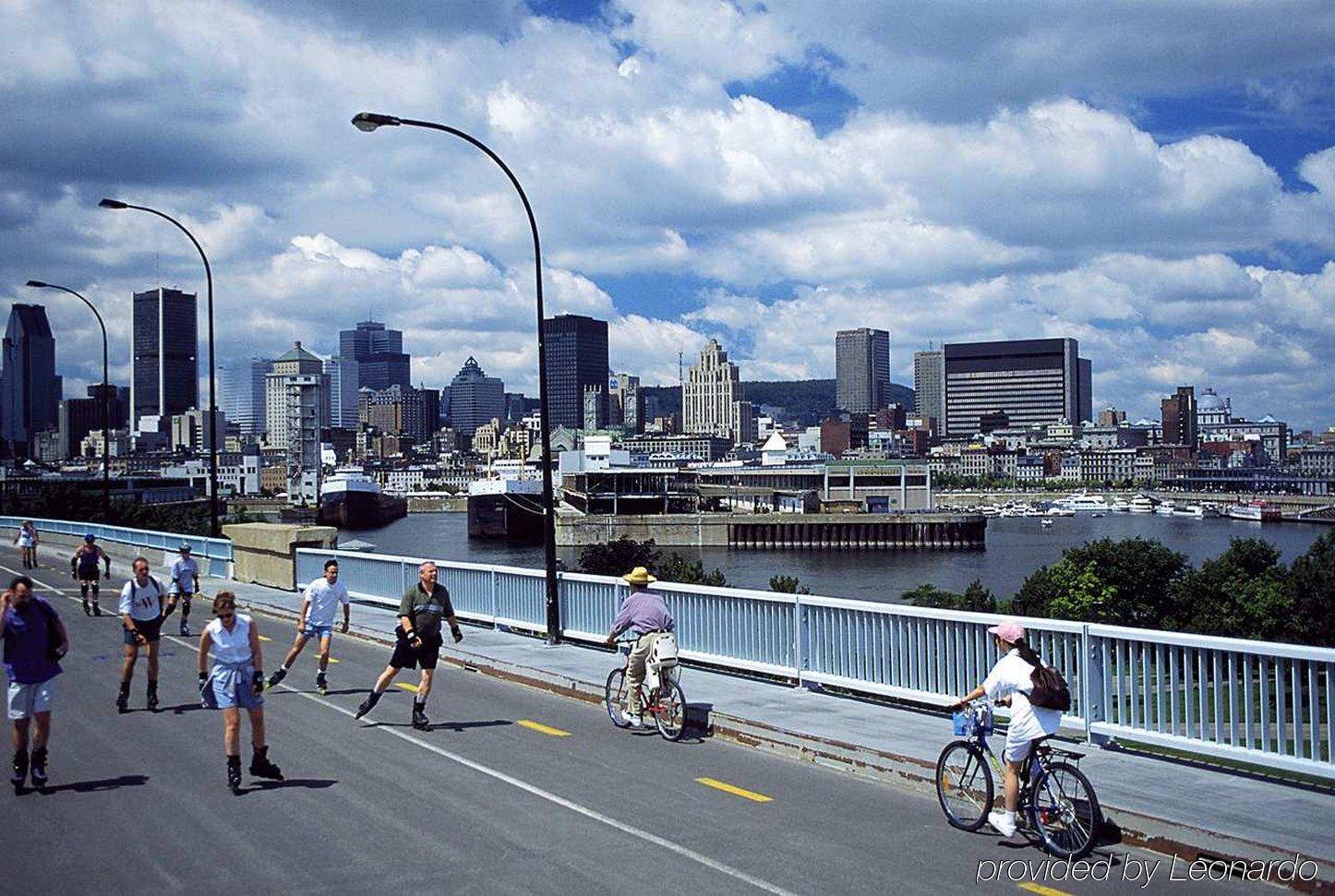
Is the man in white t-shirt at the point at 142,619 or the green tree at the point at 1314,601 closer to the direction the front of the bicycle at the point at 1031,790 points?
the man in white t-shirt

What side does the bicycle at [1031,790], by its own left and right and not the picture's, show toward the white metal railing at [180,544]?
front

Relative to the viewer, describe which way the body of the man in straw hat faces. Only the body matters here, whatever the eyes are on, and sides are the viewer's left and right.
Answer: facing away from the viewer and to the left of the viewer

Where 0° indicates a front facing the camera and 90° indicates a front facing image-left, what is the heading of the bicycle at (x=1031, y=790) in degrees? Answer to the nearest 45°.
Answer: approximately 135°

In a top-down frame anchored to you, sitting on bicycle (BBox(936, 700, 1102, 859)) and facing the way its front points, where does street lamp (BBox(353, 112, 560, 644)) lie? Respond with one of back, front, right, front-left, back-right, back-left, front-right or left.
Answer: front

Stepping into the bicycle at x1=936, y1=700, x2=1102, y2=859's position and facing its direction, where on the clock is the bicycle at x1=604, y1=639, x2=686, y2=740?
the bicycle at x1=604, y1=639, x2=686, y2=740 is roughly at 12 o'clock from the bicycle at x1=936, y1=700, x2=1102, y2=859.

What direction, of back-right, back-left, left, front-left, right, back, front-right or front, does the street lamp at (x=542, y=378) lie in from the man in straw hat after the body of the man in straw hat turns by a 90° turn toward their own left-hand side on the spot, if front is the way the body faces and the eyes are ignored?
back-right

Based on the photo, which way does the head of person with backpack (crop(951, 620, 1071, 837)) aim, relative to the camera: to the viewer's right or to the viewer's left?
to the viewer's left

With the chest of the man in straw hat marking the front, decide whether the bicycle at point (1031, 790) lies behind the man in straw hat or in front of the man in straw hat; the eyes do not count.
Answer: behind

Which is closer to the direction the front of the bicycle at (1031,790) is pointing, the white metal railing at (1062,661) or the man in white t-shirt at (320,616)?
the man in white t-shirt

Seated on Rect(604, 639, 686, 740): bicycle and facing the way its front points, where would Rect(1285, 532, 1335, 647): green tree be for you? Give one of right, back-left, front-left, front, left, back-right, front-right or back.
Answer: right

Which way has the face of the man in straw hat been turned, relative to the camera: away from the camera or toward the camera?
away from the camera

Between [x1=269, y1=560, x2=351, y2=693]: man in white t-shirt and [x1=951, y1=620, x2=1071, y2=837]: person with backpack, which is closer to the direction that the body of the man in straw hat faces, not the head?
the man in white t-shirt

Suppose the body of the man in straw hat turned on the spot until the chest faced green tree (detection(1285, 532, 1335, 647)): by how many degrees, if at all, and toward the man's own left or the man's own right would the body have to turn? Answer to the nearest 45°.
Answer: approximately 90° to the man's own right

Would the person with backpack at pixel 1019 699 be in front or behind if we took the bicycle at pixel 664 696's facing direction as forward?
behind

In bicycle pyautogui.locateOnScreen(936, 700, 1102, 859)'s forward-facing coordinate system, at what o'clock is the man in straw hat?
The man in straw hat is roughly at 12 o'clock from the bicycle.

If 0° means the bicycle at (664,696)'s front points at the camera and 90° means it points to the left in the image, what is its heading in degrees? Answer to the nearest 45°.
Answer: approximately 135°

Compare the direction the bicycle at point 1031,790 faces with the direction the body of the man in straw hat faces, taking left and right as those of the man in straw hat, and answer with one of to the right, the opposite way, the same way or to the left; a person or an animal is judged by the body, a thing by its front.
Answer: the same way

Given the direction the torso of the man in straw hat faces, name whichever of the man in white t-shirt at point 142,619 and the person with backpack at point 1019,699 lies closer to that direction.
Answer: the man in white t-shirt

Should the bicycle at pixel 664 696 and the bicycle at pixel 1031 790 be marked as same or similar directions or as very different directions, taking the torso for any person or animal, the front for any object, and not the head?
same or similar directions

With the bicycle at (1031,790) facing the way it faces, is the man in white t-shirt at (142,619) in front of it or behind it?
in front
